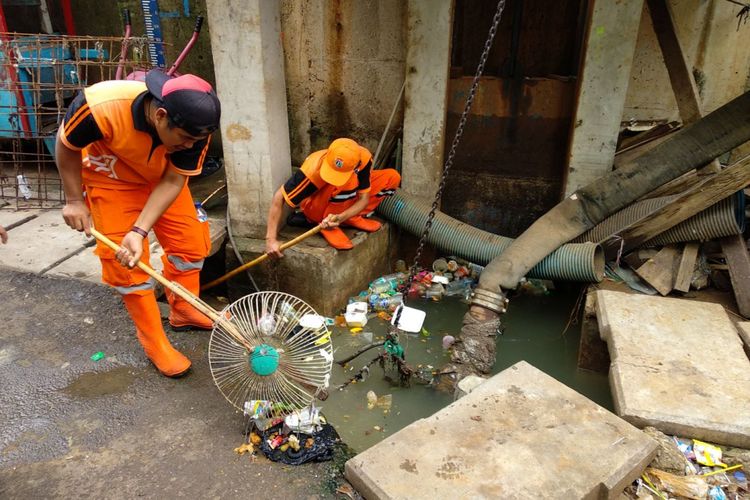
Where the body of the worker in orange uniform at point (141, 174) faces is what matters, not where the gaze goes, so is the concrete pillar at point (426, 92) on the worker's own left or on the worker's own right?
on the worker's own left

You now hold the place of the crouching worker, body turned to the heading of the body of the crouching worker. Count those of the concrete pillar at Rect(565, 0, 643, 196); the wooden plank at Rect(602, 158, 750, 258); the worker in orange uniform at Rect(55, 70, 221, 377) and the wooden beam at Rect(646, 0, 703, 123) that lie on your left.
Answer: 3

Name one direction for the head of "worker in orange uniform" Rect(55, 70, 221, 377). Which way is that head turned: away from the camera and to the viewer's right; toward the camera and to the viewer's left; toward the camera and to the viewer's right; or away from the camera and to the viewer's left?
toward the camera and to the viewer's right

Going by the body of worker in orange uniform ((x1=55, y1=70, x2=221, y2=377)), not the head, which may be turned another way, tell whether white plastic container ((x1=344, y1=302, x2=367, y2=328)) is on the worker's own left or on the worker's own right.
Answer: on the worker's own left

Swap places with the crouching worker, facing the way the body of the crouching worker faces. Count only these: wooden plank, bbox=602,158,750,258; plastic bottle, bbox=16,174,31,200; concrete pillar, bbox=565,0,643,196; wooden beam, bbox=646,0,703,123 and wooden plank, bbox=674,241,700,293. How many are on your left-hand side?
4

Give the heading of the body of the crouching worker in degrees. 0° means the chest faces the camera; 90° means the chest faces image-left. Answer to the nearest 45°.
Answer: approximately 0°

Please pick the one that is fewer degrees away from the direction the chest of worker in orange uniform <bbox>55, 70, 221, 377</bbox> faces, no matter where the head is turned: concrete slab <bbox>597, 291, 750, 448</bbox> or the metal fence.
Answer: the concrete slab

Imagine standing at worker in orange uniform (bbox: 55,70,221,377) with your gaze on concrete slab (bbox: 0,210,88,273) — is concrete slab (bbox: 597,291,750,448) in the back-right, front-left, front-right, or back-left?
back-right

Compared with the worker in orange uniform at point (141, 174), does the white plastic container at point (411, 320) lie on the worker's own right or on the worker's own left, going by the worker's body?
on the worker's own left

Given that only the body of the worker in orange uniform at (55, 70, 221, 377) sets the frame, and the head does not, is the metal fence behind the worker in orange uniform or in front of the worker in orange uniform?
behind

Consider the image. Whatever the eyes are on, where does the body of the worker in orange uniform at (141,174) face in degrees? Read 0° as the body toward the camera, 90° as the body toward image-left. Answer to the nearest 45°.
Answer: approximately 315°

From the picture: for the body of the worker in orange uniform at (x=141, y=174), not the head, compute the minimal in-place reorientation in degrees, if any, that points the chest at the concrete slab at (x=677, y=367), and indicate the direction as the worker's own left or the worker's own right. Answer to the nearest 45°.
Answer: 0° — they already face it
